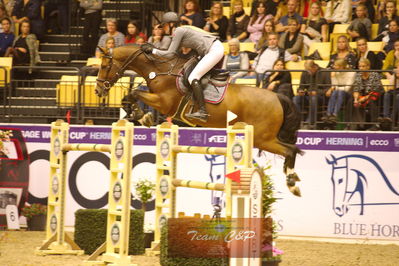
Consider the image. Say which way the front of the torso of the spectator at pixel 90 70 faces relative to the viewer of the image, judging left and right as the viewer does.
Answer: facing the viewer and to the left of the viewer

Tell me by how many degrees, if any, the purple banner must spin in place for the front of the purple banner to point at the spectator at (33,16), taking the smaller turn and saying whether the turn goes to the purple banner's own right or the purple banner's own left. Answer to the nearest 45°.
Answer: approximately 135° to the purple banner's own right

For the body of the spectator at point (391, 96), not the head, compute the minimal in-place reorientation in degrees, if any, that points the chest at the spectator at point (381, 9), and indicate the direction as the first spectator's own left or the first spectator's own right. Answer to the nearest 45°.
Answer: approximately 135° to the first spectator's own right

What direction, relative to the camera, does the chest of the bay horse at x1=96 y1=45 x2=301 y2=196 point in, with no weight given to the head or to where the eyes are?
to the viewer's left

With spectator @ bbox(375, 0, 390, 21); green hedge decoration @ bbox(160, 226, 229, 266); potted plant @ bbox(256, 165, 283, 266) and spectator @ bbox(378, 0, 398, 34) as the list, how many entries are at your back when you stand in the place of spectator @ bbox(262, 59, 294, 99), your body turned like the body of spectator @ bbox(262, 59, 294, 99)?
2

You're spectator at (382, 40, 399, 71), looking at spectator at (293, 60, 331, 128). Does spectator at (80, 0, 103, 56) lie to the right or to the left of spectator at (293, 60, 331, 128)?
right

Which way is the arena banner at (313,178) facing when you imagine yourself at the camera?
facing the viewer

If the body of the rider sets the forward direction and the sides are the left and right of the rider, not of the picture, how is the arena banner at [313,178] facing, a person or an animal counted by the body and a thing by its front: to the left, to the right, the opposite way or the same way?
to the left

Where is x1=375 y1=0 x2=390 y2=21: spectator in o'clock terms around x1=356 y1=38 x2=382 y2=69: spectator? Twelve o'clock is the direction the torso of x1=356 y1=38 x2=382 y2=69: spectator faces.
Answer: x1=375 y1=0 x2=390 y2=21: spectator is roughly at 5 o'clock from x1=356 y1=38 x2=382 y2=69: spectator.

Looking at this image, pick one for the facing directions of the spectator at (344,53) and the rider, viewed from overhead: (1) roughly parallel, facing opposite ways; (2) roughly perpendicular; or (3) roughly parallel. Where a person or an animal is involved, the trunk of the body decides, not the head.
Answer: roughly perpendicular

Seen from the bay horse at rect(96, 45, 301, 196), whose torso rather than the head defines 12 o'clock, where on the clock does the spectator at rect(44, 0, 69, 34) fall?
The spectator is roughly at 2 o'clock from the bay horse.

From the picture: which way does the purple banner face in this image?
toward the camera

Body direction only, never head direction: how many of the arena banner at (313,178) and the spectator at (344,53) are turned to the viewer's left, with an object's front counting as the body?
0

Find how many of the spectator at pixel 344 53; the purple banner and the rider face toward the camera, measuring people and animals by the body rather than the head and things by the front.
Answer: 2
